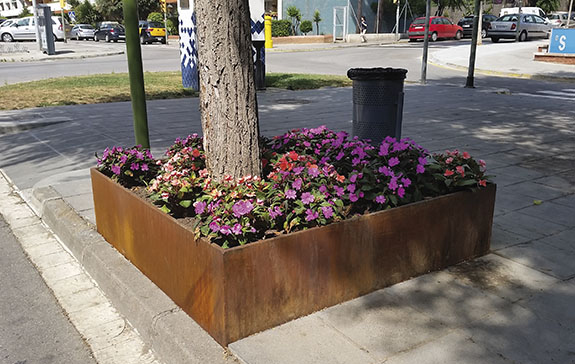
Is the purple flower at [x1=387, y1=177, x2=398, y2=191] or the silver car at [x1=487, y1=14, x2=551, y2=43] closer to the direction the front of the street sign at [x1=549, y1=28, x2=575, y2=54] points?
the purple flower

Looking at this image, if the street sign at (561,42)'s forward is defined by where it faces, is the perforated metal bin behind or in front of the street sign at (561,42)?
in front

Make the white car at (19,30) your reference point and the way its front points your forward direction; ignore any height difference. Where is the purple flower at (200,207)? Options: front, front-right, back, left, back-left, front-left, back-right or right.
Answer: left

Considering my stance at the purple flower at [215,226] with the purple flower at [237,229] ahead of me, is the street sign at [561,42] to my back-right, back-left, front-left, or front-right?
front-left

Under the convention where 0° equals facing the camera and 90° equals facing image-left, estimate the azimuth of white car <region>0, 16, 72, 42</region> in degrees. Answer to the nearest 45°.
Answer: approximately 90°

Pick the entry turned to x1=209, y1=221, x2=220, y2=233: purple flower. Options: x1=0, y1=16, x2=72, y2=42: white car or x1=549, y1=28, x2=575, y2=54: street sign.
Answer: the street sign

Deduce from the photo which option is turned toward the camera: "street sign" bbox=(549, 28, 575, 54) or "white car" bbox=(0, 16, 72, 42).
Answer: the street sign

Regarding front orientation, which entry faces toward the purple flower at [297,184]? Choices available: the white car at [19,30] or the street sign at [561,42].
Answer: the street sign

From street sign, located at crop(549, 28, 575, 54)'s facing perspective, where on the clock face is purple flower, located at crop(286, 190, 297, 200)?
The purple flower is roughly at 12 o'clock from the street sign.

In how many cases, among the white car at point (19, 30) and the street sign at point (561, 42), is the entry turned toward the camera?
1

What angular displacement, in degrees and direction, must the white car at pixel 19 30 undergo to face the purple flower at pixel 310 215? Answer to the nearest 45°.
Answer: approximately 90° to its left

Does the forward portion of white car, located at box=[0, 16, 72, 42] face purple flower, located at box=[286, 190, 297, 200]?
no

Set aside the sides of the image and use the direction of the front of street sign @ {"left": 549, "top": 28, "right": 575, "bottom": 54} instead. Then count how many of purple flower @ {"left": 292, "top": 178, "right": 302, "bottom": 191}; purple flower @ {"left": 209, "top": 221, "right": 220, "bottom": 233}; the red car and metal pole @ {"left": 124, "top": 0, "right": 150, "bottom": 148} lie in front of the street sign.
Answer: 3

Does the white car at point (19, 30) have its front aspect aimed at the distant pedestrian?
no

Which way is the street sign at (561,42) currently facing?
toward the camera

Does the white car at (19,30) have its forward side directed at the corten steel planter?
no

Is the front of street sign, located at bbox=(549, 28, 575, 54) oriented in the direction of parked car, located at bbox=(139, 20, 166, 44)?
no

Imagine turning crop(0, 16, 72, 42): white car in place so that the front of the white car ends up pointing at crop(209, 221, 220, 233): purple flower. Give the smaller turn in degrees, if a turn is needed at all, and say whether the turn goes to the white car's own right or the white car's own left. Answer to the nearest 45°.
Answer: approximately 90° to the white car's own left

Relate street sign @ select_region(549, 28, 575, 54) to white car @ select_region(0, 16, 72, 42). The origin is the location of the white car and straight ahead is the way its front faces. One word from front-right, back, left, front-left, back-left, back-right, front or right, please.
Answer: back-left
